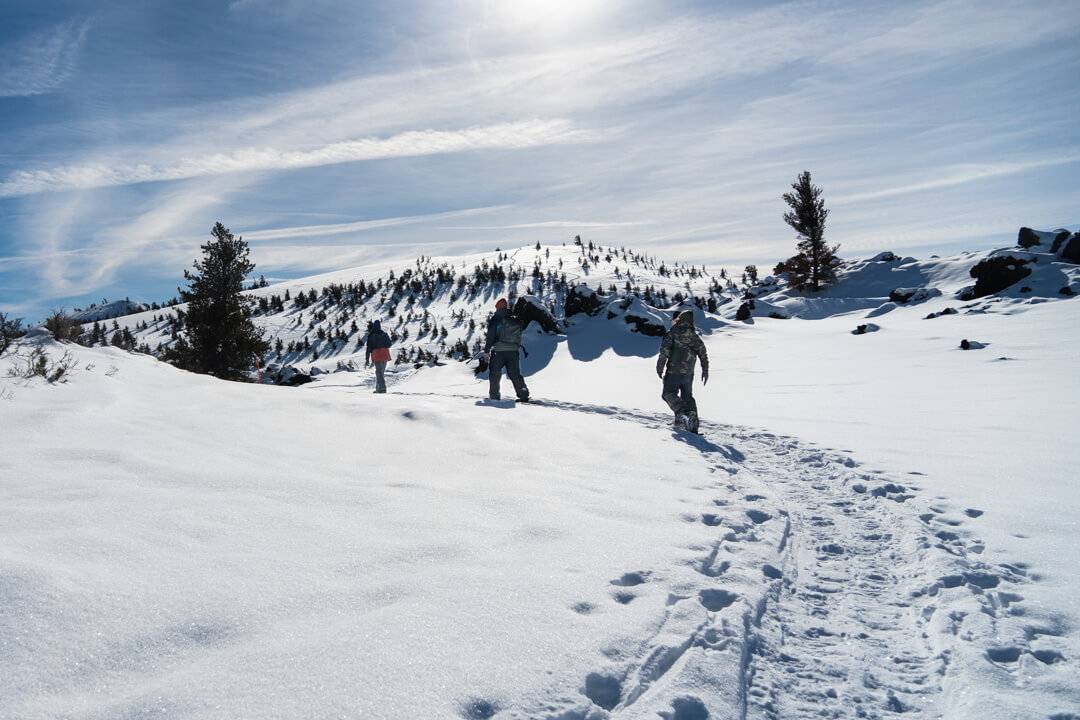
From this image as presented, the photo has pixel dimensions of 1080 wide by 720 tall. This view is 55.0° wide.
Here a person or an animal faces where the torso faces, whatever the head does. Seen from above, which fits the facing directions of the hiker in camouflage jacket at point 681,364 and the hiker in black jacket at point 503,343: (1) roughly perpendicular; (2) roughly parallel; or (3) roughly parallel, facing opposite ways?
roughly parallel

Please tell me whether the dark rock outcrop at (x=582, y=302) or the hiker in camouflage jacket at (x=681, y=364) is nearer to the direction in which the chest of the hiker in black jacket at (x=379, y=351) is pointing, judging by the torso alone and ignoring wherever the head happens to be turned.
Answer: the dark rock outcrop

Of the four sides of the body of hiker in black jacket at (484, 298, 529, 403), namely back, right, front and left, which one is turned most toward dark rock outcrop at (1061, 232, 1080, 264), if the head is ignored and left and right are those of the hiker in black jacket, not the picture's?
right

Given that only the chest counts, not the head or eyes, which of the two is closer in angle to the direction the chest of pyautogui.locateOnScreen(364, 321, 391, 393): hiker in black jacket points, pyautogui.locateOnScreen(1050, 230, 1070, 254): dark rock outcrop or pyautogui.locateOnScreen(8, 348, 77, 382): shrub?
the dark rock outcrop

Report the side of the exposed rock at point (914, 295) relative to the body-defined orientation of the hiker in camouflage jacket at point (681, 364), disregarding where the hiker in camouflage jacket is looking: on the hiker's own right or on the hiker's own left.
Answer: on the hiker's own right

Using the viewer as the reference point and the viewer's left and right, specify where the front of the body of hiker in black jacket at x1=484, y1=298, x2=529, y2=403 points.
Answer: facing away from the viewer and to the left of the viewer

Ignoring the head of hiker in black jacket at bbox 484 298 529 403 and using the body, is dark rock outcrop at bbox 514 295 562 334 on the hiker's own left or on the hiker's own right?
on the hiker's own right

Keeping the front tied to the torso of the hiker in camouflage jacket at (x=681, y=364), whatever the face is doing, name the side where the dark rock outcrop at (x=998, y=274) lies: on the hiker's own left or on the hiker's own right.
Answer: on the hiker's own right

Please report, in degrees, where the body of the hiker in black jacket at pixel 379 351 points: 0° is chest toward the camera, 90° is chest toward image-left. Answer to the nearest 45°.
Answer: approximately 180°

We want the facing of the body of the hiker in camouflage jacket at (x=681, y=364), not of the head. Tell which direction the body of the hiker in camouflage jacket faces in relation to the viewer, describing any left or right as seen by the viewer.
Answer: facing away from the viewer and to the left of the viewer
